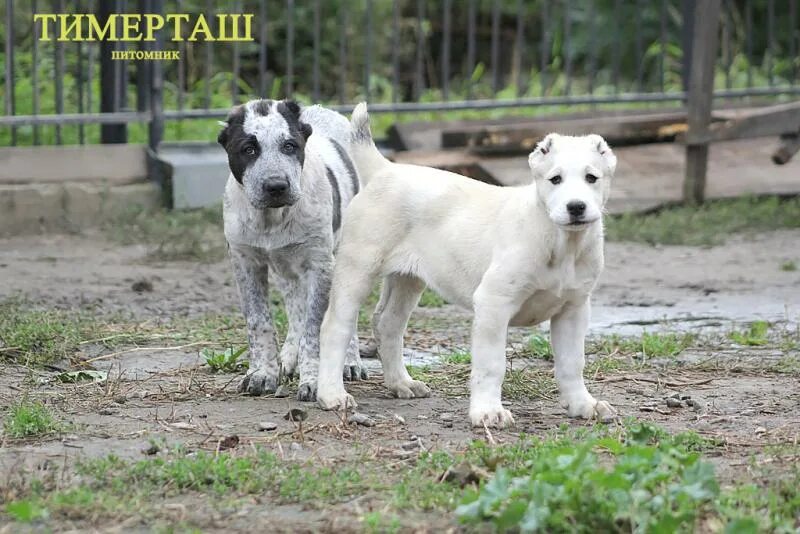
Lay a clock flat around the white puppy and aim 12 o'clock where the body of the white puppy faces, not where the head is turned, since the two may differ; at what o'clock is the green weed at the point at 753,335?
The green weed is roughly at 9 o'clock from the white puppy.

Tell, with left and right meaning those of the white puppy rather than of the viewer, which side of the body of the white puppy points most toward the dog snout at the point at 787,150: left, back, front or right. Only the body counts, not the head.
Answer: left

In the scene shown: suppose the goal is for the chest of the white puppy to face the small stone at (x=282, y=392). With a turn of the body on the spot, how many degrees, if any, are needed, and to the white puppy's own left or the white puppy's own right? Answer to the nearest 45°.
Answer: approximately 135° to the white puppy's own right

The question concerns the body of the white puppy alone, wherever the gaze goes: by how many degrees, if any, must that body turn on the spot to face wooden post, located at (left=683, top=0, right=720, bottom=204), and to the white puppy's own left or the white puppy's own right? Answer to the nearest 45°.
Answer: approximately 135° to the white puppy's own left

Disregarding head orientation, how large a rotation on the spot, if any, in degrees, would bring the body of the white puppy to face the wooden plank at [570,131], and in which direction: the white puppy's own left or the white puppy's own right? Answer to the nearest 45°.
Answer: approximately 135° to the white puppy's own left

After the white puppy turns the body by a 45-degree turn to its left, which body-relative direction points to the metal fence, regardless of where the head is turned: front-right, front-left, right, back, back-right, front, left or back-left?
left

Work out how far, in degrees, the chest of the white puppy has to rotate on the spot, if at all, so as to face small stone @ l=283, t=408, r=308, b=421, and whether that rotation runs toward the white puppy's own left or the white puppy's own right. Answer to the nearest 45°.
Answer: approximately 135° to the white puppy's own right

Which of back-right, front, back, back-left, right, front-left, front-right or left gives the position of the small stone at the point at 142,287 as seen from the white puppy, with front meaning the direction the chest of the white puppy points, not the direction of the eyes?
back

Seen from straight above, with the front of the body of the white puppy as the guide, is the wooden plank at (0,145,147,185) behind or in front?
behind
